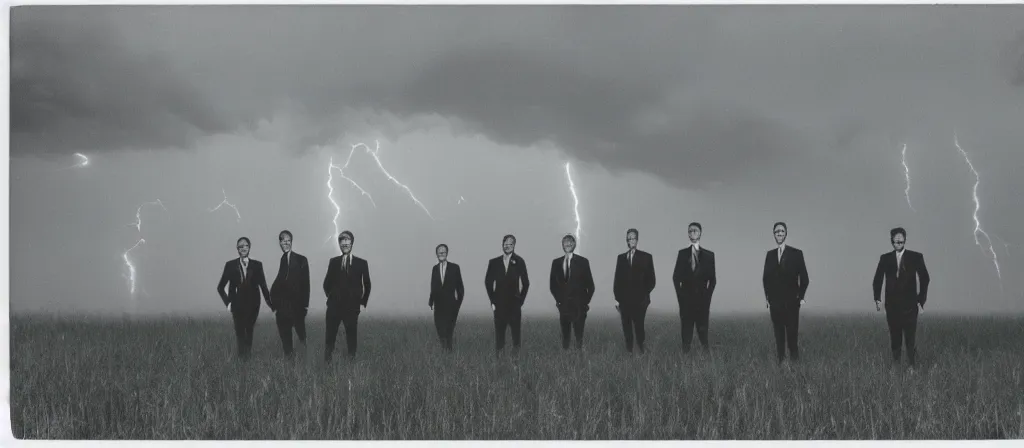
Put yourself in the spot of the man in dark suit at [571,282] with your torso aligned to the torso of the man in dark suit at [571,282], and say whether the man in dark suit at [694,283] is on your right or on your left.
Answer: on your left

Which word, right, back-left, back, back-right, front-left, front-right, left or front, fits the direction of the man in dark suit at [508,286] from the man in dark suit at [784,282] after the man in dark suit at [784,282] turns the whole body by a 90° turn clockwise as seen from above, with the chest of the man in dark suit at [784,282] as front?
front

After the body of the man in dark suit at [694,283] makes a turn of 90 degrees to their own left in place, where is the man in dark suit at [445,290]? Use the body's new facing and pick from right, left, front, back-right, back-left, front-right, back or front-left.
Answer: back

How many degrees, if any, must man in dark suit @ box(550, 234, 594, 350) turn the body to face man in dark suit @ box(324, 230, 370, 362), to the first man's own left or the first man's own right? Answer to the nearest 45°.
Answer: approximately 90° to the first man's own right

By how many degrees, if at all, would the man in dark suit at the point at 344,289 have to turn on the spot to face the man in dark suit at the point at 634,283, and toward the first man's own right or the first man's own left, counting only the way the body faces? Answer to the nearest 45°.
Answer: approximately 90° to the first man's own left

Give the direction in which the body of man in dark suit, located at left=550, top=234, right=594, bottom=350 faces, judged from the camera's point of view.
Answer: toward the camera

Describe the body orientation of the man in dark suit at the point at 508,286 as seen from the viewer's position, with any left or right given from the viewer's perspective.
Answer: facing the viewer

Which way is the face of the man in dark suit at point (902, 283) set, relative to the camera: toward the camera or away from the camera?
toward the camera

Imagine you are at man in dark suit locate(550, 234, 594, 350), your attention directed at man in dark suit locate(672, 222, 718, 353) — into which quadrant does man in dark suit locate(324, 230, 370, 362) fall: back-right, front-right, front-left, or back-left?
back-right

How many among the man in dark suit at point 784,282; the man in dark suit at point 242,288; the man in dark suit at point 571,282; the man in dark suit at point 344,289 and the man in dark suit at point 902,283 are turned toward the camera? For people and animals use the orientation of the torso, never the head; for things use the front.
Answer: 5

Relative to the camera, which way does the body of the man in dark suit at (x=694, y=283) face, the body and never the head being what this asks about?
toward the camera

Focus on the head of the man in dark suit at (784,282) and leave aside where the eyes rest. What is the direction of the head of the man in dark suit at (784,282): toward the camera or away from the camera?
toward the camera

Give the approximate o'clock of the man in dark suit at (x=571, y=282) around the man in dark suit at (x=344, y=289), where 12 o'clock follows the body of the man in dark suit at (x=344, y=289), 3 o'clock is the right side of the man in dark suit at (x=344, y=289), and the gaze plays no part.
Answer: the man in dark suit at (x=571, y=282) is roughly at 9 o'clock from the man in dark suit at (x=344, y=289).

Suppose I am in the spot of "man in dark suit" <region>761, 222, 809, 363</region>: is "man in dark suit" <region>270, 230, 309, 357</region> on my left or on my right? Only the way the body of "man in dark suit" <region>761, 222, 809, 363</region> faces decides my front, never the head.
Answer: on my right

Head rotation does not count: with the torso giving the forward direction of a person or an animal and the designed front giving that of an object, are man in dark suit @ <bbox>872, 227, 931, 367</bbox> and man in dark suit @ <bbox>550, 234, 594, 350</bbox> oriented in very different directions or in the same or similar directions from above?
same or similar directions

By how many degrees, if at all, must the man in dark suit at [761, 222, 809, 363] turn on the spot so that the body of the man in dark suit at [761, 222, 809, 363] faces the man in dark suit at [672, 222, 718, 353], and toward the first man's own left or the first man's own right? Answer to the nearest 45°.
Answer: approximately 90° to the first man's own right
